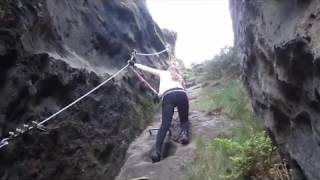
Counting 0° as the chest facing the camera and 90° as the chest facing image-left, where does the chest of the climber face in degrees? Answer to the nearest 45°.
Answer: approximately 180°
